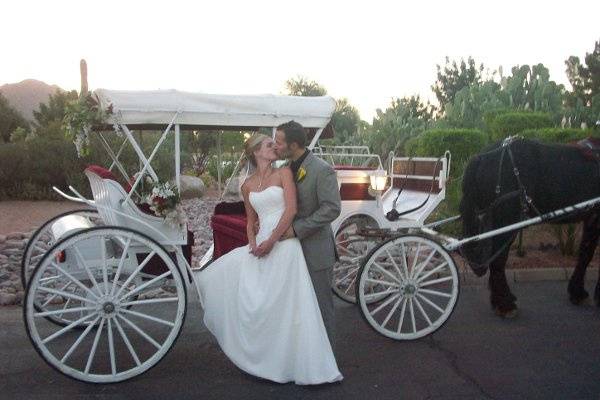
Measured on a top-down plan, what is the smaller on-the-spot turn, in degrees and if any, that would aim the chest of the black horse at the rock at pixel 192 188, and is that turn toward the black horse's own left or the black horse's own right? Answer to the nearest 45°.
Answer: approximately 135° to the black horse's own left

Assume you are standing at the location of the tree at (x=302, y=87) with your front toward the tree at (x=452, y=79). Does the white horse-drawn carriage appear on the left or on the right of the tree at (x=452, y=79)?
right

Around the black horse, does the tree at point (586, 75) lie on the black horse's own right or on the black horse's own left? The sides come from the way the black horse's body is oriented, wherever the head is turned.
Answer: on the black horse's own left

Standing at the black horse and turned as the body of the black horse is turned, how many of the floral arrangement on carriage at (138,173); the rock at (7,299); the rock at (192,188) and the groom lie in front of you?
0

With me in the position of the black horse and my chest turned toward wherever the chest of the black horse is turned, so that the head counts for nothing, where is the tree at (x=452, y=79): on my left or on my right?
on my left

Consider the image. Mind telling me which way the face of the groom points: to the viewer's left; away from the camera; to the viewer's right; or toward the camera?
to the viewer's left

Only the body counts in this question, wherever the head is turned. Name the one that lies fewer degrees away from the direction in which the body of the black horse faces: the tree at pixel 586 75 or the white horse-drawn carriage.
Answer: the tree

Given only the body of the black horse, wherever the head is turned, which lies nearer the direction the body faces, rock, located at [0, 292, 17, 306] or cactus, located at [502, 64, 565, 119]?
the cactus

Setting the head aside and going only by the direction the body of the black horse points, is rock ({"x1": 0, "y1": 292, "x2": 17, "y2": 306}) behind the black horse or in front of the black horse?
behind

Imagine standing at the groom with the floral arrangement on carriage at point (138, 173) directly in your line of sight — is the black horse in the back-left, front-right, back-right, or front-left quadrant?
back-right

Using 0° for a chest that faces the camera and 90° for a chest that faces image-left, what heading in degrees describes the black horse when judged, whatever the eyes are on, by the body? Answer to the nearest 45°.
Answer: approximately 270°

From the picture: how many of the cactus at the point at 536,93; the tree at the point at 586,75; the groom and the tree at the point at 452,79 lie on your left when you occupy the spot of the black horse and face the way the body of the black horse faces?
3

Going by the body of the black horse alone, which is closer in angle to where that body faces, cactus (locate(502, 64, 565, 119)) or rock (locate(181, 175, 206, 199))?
the cactus

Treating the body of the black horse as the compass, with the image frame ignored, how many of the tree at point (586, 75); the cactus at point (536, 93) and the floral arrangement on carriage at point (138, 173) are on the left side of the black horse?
2

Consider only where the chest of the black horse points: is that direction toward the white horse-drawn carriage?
no
